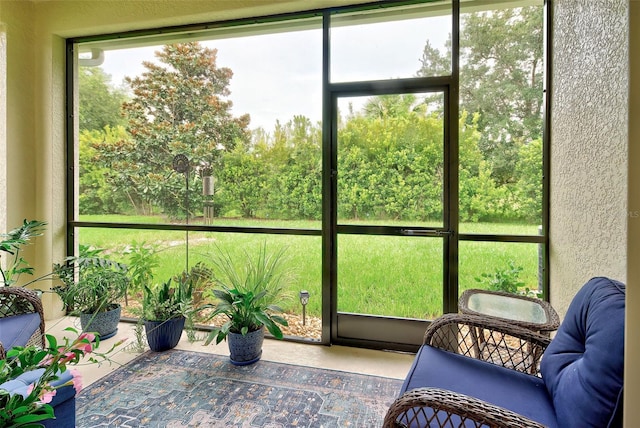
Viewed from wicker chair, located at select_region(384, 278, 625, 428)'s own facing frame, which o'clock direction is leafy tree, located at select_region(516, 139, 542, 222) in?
The leafy tree is roughly at 3 o'clock from the wicker chair.

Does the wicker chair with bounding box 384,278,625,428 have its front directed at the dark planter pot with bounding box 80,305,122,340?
yes

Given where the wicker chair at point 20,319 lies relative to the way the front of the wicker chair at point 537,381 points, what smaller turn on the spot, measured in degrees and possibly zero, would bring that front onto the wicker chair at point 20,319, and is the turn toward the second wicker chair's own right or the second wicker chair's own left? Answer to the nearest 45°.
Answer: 0° — it already faces it

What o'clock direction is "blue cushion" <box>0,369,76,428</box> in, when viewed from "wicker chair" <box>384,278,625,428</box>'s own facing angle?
The blue cushion is roughly at 11 o'clock from the wicker chair.

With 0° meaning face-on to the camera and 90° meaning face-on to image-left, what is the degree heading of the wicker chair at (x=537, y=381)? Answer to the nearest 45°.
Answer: approximately 90°

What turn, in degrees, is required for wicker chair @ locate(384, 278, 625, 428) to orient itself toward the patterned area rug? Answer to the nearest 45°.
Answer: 0° — it already faces it

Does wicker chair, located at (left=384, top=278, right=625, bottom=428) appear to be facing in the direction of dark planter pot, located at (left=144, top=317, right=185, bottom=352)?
yes

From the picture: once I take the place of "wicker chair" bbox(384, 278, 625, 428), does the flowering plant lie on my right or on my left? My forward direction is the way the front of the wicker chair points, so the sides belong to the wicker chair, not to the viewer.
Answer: on my left

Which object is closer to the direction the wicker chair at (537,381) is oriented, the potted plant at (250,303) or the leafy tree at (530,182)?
the potted plant
